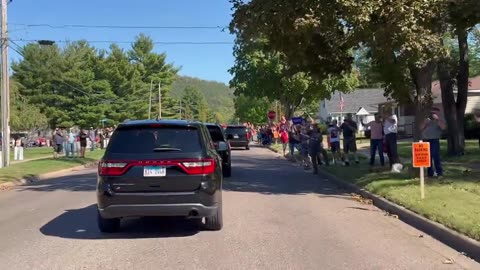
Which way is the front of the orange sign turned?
toward the camera

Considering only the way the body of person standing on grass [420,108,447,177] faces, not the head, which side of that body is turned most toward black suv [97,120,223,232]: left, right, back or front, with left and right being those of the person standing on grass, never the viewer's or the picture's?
front

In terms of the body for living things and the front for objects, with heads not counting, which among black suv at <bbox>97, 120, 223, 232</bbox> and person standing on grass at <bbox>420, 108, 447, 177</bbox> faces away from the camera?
the black suv

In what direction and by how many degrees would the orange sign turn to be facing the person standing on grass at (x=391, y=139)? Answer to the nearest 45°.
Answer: approximately 180°

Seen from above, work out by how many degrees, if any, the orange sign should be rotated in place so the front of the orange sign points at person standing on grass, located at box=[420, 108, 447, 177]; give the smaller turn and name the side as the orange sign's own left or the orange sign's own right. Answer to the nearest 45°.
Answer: approximately 180°

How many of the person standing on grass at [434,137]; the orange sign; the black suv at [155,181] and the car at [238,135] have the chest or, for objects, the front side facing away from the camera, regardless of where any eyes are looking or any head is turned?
2

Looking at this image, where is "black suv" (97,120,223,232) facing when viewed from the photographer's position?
facing away from the viewer

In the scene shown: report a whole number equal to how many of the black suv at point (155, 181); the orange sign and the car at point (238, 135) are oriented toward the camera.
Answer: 1

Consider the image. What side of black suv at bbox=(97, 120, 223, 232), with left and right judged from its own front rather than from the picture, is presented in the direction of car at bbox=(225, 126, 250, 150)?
front

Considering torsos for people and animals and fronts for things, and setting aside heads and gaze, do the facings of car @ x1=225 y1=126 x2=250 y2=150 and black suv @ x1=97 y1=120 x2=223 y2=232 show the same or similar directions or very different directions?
same or similar directions

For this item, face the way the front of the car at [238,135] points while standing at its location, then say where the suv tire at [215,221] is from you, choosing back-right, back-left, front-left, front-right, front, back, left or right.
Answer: back

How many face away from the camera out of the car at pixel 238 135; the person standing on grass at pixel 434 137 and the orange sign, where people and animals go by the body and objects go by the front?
1

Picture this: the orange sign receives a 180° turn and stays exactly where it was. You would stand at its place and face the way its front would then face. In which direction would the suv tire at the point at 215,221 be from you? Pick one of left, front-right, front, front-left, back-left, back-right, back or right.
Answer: back-left

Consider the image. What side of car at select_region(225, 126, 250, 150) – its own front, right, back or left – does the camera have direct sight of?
back
